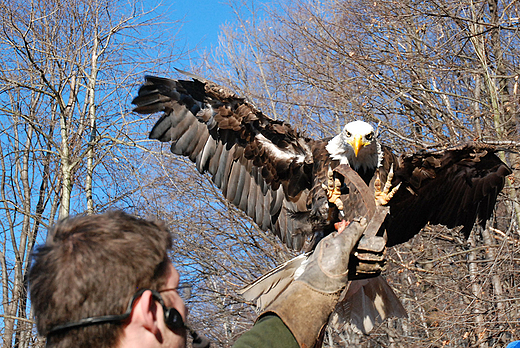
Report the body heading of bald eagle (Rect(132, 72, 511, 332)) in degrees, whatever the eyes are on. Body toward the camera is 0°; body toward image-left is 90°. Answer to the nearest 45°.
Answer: approximately 0°

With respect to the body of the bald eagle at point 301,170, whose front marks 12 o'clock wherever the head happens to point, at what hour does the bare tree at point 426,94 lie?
The bare tree is roughly at 7 o'clock from the bald eagle.
